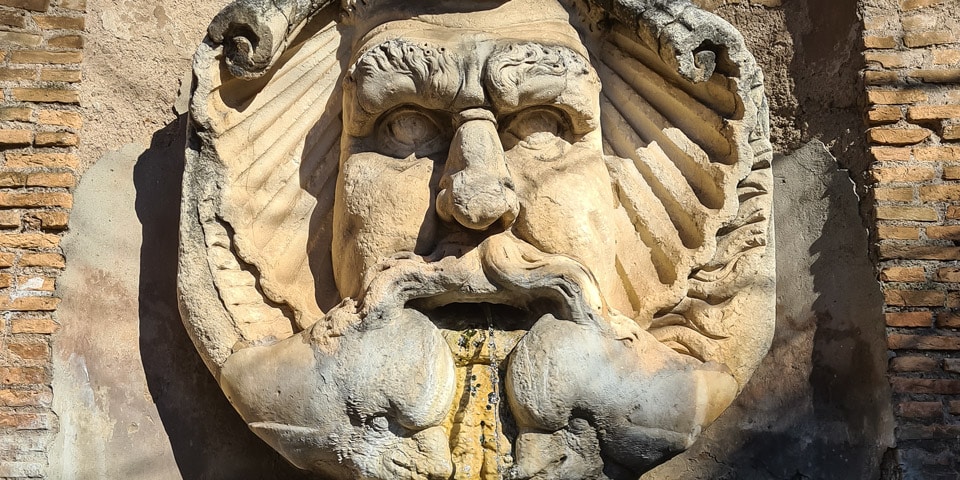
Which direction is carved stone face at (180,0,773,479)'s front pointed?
toward the camera
